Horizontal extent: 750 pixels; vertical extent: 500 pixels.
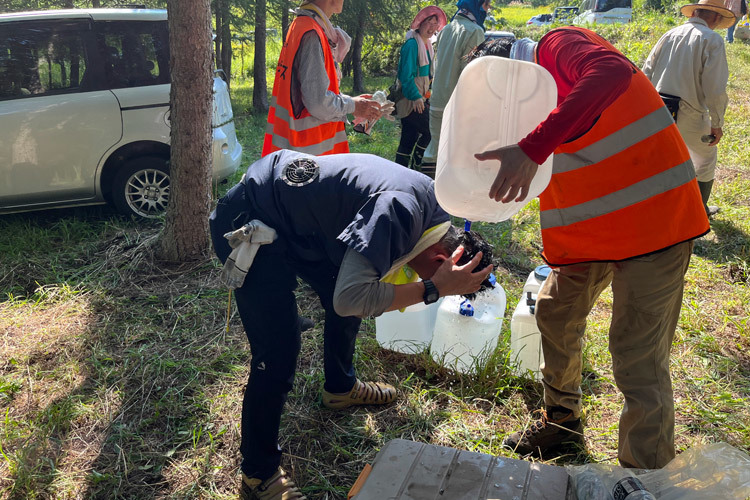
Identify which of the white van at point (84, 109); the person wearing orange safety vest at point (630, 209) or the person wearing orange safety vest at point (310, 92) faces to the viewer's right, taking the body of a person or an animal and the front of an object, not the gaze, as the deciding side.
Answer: the person wearing orange safety vest at point (310, 92)

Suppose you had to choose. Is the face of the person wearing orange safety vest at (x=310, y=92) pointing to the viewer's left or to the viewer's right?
to the viewer's right

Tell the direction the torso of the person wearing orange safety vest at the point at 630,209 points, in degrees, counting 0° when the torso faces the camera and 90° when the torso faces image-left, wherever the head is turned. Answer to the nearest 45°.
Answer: approximately 90°

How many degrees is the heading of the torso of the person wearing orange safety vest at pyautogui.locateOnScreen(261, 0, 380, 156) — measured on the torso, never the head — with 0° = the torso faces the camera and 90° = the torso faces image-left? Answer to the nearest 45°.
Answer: approximately 270°

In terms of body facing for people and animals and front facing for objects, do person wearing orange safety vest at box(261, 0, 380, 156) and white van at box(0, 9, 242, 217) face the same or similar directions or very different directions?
very different directions

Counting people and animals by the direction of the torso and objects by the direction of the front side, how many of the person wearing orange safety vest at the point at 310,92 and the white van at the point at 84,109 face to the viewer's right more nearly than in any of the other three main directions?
1

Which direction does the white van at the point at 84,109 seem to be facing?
to the viewer's left

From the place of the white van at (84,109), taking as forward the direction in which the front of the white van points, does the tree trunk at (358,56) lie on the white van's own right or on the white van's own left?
on the white van's own right

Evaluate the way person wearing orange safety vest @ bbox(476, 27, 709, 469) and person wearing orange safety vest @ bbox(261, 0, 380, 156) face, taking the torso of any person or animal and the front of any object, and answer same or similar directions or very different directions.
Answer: very different directions

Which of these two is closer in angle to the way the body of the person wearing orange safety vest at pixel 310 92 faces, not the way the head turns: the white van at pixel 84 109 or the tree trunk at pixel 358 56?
the tree trunk
